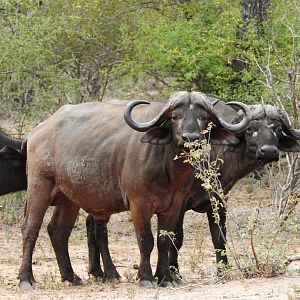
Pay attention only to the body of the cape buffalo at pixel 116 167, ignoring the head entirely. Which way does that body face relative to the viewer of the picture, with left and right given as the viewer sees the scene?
facing the viewer and to the right of the viewer

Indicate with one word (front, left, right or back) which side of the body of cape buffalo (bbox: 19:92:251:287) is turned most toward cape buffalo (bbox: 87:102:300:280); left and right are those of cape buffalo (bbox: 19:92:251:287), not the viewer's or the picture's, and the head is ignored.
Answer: left
